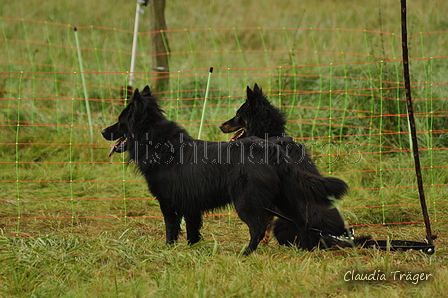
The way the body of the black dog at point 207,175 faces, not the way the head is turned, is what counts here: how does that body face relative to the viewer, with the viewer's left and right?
facing to the left of the viewer

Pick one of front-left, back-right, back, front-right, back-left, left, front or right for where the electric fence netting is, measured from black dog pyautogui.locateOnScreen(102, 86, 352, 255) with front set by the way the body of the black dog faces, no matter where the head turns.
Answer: right

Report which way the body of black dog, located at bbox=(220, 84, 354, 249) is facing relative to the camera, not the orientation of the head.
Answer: to the viewer's left

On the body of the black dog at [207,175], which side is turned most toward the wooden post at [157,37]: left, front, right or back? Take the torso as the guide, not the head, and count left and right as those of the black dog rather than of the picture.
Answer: right

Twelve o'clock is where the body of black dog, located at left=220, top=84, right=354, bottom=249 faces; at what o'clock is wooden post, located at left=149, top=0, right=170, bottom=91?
The wooden post is roughly at 2 o'clock from the black dog.

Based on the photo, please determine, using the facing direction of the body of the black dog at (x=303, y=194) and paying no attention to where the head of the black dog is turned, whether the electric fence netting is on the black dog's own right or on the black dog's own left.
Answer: on the black dog's own right
